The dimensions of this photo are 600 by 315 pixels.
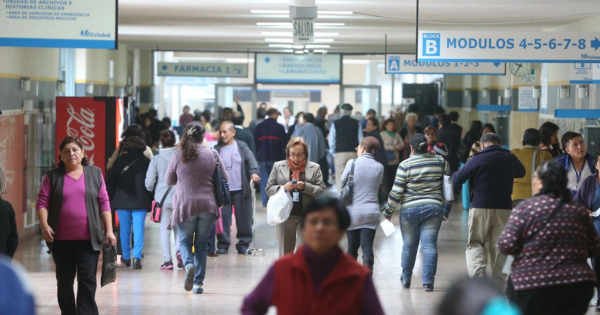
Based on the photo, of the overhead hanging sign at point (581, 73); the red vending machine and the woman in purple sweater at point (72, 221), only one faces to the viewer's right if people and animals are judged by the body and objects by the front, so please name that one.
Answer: the red vending machine

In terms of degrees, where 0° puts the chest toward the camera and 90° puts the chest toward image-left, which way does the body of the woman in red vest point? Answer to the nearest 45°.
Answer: approximately 0°

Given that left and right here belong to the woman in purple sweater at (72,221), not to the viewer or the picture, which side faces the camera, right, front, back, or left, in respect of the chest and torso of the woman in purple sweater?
front

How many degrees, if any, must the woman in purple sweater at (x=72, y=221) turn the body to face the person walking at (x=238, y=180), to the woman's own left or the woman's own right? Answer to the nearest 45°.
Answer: approximately 135° to the woman's own left

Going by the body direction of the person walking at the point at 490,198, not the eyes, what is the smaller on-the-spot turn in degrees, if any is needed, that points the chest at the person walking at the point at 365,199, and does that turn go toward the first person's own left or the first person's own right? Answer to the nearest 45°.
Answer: approximately 90° to the first person's own left

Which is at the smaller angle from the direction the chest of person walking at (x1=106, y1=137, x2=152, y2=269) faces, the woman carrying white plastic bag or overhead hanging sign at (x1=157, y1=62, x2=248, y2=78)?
the overhead hanging sign

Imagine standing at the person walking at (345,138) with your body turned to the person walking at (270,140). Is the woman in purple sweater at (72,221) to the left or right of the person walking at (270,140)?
left

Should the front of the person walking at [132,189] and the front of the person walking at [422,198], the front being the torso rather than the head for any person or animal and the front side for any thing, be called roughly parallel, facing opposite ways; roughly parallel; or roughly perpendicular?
roughly parallel

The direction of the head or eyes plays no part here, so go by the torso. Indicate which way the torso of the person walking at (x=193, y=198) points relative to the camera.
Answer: away from the camera

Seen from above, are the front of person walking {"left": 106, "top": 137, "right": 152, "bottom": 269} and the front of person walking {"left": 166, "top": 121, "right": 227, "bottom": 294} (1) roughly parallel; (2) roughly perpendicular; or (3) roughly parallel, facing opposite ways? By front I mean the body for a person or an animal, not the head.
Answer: roughly parallel

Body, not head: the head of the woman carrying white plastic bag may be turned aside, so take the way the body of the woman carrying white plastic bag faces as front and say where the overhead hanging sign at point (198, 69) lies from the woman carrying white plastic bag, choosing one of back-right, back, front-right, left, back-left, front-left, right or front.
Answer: back

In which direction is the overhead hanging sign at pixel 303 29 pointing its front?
toward the camera

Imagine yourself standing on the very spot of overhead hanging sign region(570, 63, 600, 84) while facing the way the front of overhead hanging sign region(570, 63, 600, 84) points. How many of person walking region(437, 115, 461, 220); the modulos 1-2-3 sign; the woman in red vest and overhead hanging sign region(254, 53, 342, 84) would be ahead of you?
1

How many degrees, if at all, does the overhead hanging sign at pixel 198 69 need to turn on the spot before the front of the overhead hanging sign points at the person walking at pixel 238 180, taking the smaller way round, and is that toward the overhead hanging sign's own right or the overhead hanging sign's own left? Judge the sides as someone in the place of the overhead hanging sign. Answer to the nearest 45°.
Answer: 0° — it already faces them

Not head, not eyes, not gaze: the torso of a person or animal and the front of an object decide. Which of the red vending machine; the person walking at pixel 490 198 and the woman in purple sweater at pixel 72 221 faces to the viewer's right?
the red vending machine

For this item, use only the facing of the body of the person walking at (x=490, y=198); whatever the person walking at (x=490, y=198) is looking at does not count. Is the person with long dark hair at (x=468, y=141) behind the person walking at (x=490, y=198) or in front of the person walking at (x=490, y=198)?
in front

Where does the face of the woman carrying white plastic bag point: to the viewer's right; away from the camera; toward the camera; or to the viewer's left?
toward the camera

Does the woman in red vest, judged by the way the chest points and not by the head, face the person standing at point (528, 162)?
no

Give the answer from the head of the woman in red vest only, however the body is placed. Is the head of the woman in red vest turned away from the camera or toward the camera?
toward the camera

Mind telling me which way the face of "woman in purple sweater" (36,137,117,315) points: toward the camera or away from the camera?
toward the camera

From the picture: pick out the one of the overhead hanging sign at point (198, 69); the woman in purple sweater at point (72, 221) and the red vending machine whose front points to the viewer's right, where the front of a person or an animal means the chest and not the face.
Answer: the red vending machine
